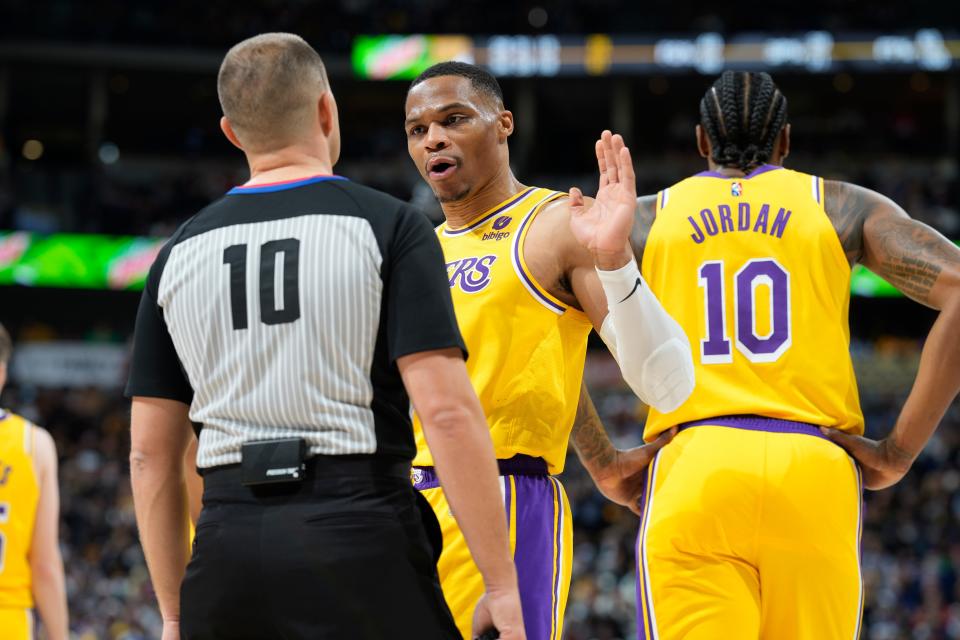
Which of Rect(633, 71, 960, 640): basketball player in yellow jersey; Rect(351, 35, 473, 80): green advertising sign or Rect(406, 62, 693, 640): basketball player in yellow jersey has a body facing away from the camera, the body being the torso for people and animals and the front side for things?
Rect(633, 71, 960, 640): basketball player in yellow jersey

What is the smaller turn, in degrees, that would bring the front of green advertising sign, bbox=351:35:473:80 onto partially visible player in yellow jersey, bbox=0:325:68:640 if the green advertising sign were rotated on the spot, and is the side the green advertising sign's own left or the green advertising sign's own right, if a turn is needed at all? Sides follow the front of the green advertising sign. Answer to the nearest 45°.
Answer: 0° — it already faces them

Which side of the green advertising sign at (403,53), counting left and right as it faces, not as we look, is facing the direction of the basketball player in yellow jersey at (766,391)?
front

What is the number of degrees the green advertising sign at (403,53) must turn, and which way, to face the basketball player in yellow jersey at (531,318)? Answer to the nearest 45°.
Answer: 0° — it already faces them

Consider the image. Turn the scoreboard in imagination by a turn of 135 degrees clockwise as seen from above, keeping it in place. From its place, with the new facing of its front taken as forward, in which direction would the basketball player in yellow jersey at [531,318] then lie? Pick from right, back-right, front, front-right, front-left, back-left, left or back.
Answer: back-left

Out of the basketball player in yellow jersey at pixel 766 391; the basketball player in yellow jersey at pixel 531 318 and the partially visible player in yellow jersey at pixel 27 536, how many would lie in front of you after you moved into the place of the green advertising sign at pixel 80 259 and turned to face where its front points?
3

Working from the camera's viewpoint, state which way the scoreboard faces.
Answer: facing the viewer

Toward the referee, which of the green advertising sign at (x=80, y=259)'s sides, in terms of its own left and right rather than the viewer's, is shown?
front

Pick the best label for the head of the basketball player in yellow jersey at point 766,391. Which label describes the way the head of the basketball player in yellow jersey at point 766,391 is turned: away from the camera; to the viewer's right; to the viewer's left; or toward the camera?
away from the camera

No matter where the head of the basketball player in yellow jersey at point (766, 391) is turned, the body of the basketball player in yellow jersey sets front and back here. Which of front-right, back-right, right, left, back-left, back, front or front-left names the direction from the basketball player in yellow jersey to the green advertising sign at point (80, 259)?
front-left

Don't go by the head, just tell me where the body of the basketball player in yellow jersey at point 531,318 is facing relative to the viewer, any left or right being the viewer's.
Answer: facing the viewer and to the left of the viewer

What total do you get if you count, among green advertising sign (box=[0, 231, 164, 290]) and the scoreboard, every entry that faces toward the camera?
2

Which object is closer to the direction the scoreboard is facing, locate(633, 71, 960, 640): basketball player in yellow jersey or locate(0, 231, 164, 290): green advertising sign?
the basketball player in yellow jersey

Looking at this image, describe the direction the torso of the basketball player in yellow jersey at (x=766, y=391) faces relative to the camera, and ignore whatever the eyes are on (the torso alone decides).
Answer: away from the camera
